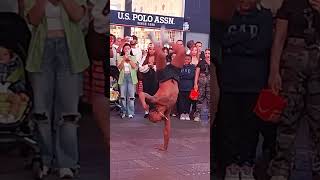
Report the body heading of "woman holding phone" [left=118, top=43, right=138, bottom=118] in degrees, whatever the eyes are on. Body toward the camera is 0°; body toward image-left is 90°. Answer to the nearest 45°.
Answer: approximately 0°
